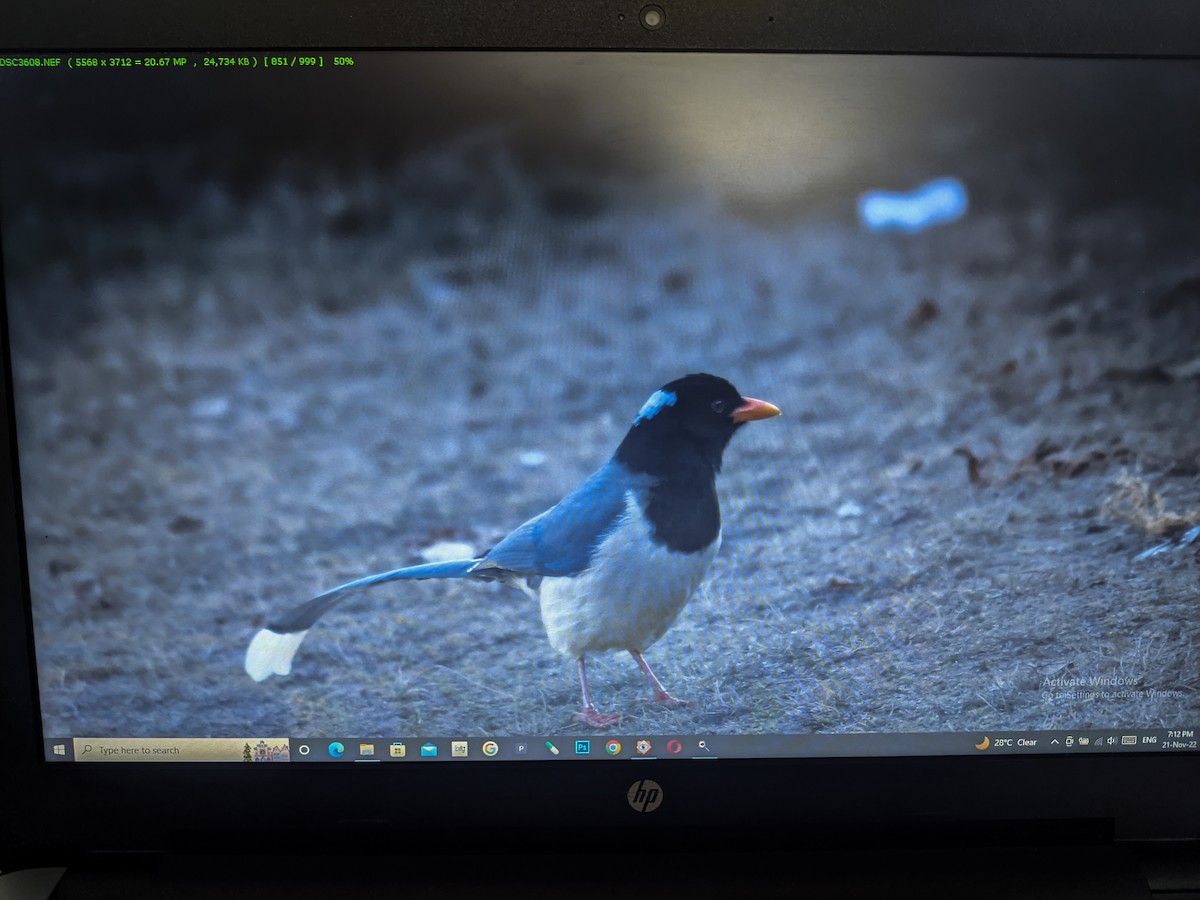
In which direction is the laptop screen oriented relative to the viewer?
toward the camera
